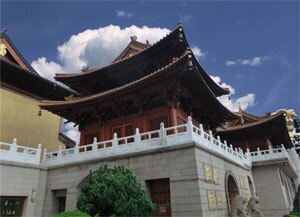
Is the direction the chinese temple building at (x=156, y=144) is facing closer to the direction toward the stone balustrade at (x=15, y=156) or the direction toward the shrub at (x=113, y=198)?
the shrub

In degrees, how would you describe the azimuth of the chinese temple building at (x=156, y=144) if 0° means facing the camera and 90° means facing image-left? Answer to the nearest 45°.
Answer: approximately 315°
